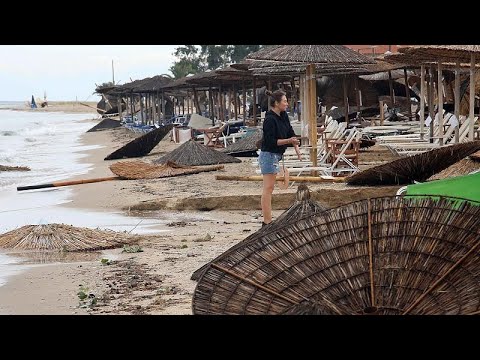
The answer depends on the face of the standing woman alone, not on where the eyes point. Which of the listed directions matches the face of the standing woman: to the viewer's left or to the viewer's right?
to the viewer's right

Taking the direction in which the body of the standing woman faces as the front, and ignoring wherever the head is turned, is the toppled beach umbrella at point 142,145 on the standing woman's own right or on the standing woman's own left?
on the standing woman's own left

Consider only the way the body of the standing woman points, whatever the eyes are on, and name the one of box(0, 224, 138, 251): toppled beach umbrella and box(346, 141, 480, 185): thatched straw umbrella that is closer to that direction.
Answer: the thatched straw umbrella

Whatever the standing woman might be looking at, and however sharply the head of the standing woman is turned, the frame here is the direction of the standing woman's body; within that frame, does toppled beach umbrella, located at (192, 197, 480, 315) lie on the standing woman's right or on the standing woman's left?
on the standing woman's right

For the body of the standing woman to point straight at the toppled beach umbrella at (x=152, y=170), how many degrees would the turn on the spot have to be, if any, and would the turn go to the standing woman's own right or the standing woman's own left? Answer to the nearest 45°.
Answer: approximately 90° to the standing woman's own left

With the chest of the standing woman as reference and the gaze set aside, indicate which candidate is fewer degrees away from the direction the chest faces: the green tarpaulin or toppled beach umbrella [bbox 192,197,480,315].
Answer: the green tarpaulin

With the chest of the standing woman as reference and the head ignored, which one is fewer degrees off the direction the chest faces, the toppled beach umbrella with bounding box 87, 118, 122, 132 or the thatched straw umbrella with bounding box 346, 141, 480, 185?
the thatched straw umbrella

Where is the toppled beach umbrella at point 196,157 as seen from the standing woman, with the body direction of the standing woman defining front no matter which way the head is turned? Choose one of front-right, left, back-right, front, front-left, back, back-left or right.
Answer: left

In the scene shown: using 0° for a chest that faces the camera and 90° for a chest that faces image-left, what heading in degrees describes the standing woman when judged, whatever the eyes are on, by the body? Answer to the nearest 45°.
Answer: approximately 270°

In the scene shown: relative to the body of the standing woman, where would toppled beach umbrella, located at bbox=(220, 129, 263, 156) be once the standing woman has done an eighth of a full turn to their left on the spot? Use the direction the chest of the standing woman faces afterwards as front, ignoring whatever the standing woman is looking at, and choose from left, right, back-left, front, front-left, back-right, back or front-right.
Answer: front-left

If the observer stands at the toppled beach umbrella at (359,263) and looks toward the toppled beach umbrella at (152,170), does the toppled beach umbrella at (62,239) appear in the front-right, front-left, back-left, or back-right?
front-left

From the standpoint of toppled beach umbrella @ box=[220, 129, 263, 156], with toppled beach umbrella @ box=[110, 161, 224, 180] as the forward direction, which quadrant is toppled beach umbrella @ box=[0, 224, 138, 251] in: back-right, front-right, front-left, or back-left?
front-left

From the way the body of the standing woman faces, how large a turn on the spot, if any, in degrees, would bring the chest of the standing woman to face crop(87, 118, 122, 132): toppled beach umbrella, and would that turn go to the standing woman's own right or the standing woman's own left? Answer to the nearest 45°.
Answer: approximately 90° to the standing woman's own left

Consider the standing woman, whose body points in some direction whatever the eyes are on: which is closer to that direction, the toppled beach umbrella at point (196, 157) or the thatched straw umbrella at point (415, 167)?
the thatched straw umbrella

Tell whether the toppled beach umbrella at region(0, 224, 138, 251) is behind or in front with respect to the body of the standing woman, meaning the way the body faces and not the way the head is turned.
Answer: behind

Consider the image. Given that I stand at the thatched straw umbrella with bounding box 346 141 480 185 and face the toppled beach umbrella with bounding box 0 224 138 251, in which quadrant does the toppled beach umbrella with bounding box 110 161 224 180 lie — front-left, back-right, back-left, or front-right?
front-right
